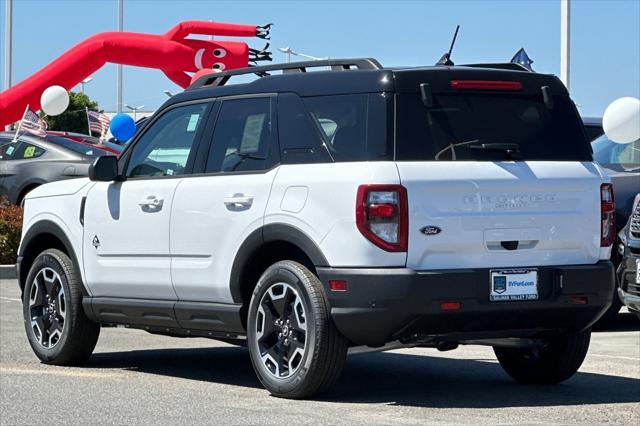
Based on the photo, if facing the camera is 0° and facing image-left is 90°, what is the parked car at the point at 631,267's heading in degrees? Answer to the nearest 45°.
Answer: approximately 45°

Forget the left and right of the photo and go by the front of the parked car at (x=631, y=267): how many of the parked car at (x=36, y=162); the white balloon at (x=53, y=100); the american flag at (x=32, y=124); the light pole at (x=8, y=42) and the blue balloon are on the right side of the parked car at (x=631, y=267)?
5

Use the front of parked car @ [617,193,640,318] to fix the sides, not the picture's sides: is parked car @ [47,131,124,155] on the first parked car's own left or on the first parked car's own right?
on the first parked car's own right

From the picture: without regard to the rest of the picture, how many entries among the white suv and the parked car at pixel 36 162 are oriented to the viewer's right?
0

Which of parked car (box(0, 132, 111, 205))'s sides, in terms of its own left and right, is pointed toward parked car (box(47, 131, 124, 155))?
right

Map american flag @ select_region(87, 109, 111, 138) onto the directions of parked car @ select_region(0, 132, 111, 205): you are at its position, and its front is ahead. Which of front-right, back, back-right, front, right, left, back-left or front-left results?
front-right

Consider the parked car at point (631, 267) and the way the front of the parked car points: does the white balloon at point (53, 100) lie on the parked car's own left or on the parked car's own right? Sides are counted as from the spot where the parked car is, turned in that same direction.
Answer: on the parked car's own right

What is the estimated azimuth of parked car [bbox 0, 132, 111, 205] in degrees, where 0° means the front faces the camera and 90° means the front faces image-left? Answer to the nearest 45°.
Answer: approximately 135°

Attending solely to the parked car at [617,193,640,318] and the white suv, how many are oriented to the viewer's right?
0

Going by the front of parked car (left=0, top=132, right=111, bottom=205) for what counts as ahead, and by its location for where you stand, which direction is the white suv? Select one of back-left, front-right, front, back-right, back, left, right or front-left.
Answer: back-left

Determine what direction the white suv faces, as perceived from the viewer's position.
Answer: facing away from the viewer and to the left of the viewer
